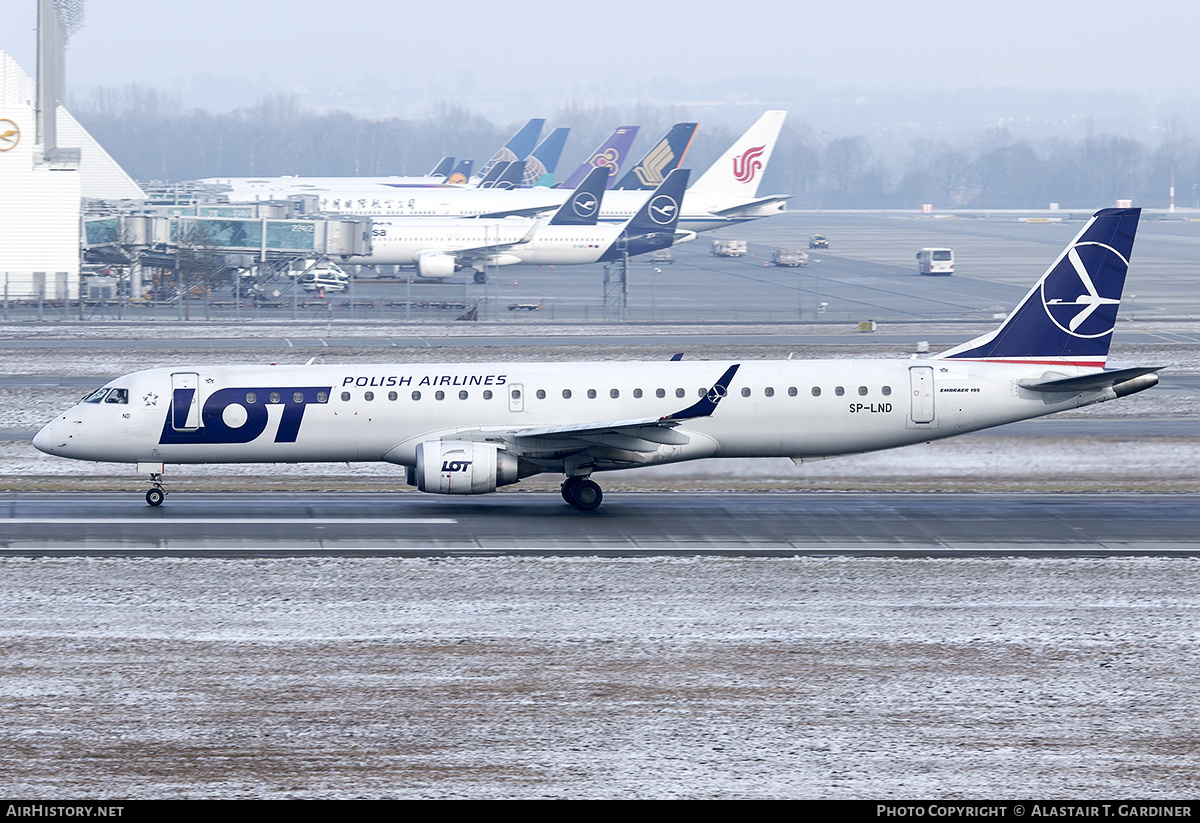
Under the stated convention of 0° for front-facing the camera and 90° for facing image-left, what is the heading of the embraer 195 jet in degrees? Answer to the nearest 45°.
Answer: approximately 90°
